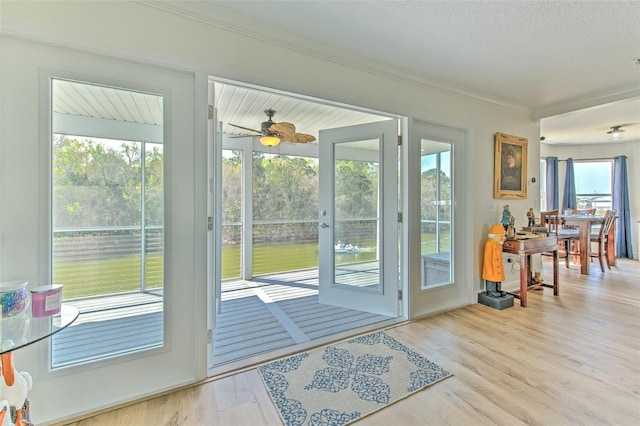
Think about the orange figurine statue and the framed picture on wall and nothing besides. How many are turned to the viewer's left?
0

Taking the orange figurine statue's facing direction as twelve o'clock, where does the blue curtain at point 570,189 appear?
The blue curtain is roughly at 8 o'clock from the orange figurine statue.

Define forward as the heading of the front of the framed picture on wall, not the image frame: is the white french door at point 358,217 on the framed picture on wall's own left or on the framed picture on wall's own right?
on the framed picture on wall's own right

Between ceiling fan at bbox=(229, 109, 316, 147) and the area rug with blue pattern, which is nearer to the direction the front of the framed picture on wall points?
the area rug with blue pattern

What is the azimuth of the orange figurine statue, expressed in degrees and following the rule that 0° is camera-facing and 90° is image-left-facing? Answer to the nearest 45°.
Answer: approximately 315°

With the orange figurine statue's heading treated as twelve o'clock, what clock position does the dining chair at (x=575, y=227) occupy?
The dining chair is roughly at 8 o'clock from the orange figurine statue.

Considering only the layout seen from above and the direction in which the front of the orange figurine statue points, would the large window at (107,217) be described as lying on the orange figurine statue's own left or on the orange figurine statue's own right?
on the orange figurine statue's own right

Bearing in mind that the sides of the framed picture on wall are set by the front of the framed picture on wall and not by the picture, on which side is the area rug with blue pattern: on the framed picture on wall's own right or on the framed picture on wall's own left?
on the framed picture on wall's own right

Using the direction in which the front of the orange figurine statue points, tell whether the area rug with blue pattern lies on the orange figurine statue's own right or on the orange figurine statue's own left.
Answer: on the orange figurine statue's own right

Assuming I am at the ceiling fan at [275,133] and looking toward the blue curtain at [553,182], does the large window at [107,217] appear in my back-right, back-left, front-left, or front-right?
back-right
